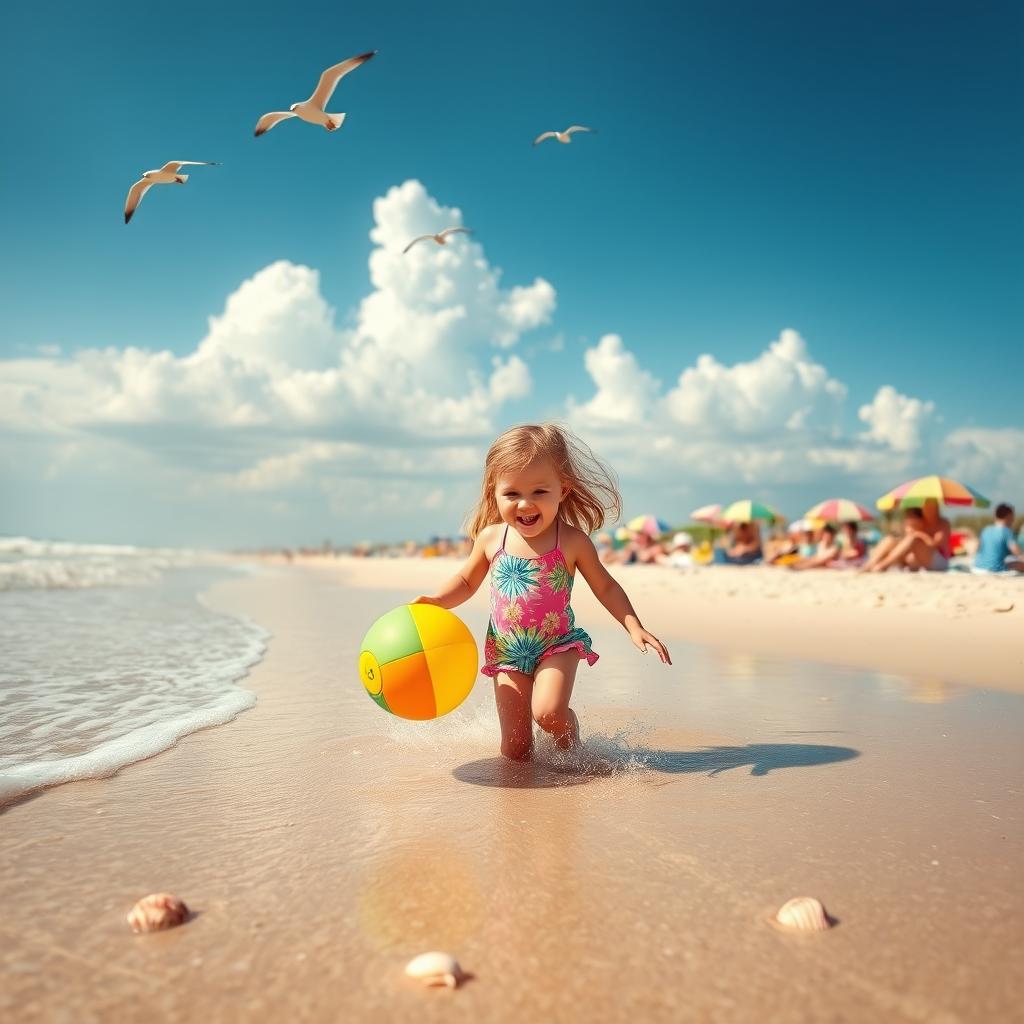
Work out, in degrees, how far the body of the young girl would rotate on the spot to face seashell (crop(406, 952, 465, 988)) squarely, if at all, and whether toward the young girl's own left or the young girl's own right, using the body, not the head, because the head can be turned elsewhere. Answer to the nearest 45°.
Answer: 0° — they already face it

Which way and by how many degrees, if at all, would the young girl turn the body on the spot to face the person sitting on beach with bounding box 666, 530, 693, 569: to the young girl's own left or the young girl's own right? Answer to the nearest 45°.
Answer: approximately 180°

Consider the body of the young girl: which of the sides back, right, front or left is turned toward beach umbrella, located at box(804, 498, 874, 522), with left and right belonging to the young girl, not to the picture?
back

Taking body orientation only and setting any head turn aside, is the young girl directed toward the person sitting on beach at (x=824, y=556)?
no

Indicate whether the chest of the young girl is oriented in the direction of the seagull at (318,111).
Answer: no

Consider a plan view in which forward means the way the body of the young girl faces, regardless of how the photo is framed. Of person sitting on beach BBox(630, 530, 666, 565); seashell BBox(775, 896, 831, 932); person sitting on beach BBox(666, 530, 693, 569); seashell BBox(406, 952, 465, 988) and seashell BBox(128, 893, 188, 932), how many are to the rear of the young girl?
2

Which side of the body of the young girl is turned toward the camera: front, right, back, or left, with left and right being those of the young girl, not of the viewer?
front

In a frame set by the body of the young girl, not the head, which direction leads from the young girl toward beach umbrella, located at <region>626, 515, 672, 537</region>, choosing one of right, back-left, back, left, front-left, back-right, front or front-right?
back

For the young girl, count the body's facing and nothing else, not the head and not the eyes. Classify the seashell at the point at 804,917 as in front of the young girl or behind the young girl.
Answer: in front

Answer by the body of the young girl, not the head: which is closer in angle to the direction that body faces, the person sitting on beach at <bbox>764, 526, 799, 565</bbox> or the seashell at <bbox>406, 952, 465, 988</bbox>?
the seashell

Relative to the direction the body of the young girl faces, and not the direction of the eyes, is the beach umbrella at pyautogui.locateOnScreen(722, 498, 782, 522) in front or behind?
behind

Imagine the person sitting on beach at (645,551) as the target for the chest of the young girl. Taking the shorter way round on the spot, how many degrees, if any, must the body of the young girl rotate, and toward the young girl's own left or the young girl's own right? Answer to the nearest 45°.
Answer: approximately 180°

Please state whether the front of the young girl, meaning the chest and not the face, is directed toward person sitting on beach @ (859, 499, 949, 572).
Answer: no
